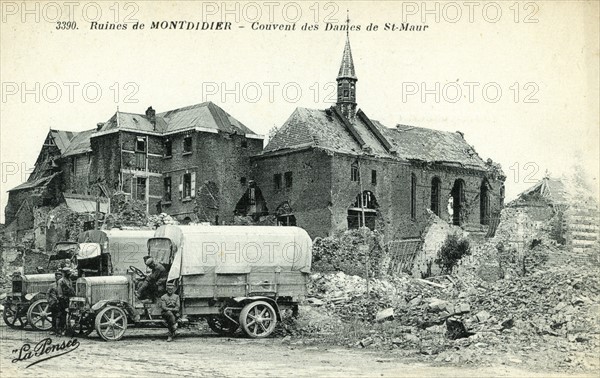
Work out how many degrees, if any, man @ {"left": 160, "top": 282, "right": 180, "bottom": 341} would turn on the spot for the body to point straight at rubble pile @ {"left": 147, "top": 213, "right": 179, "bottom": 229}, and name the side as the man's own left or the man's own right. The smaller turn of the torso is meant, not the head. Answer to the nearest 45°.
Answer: approximately 180°

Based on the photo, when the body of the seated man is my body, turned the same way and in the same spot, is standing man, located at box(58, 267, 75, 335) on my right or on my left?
on my right

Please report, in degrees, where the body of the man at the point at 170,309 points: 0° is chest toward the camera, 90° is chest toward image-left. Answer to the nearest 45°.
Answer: approximately 0°

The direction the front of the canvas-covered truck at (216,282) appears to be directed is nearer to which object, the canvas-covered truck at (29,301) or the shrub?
the canvas-covered truck

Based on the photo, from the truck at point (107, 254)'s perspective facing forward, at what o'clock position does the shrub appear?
The shrub is roughly at 6 o'clock from the truck.

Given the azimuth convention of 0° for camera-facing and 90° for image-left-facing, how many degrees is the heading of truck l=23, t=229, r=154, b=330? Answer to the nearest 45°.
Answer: approximately 45°
